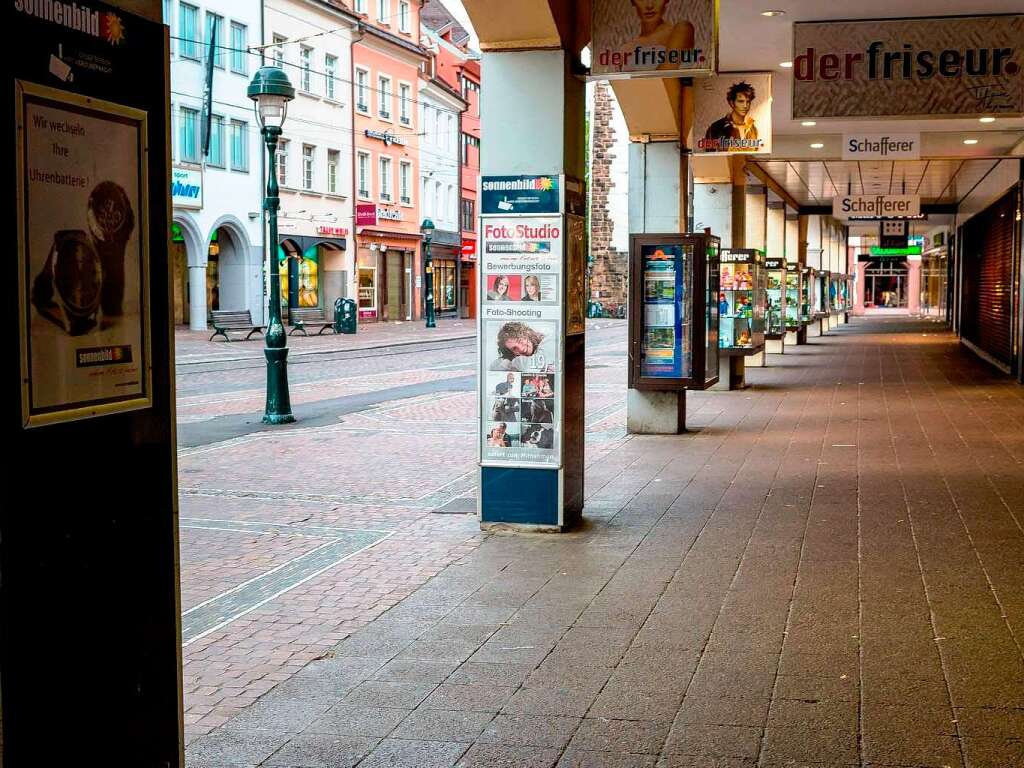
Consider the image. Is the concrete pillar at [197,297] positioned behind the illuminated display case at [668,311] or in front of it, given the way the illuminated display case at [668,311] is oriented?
behind

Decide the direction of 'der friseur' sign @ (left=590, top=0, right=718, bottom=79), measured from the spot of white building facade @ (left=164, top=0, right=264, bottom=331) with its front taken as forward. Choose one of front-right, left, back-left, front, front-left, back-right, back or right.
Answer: front-right

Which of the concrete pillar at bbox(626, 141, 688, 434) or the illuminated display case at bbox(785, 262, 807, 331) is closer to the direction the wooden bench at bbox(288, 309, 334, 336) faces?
the illuminated display case

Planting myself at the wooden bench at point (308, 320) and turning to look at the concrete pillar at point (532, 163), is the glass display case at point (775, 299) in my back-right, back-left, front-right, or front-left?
front-left

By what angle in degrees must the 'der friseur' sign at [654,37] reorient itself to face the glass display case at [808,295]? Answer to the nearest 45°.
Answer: approximately 180°

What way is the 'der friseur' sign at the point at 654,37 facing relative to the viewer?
toward the camera

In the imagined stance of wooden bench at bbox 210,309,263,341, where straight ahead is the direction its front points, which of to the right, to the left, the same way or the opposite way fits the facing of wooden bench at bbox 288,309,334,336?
the same way

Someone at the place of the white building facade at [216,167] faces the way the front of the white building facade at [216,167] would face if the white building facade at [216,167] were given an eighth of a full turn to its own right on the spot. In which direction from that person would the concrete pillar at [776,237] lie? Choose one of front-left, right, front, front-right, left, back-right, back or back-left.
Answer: front-left

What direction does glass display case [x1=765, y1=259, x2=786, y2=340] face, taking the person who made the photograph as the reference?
facing the viewer

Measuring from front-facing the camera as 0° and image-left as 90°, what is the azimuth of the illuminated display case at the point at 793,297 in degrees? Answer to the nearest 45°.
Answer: approximately 0°

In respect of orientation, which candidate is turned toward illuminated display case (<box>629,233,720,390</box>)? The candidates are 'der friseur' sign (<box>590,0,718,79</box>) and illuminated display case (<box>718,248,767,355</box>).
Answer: illuminated display case (<box>718,248,767,355</box>)

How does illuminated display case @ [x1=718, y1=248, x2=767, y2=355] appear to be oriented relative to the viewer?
toward the camera

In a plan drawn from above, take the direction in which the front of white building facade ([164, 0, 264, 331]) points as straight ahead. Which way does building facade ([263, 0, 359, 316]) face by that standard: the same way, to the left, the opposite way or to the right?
the same way

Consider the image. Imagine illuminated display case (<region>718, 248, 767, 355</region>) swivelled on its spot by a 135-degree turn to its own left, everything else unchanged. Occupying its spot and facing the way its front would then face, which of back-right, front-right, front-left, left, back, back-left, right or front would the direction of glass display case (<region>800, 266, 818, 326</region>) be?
front-left

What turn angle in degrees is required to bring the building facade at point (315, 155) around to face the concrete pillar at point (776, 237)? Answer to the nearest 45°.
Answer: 0° — it already faces it

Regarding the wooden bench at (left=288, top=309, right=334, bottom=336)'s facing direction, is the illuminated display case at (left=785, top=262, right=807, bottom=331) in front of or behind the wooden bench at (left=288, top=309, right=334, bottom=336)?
in front

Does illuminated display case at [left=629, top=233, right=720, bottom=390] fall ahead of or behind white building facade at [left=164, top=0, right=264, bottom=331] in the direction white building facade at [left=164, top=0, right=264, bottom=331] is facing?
ahead

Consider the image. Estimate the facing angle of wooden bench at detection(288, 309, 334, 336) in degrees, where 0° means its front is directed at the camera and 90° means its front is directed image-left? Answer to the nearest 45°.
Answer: approximately 315°

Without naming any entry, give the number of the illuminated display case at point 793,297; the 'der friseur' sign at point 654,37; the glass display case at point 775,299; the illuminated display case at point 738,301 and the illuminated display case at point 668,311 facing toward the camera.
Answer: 5
